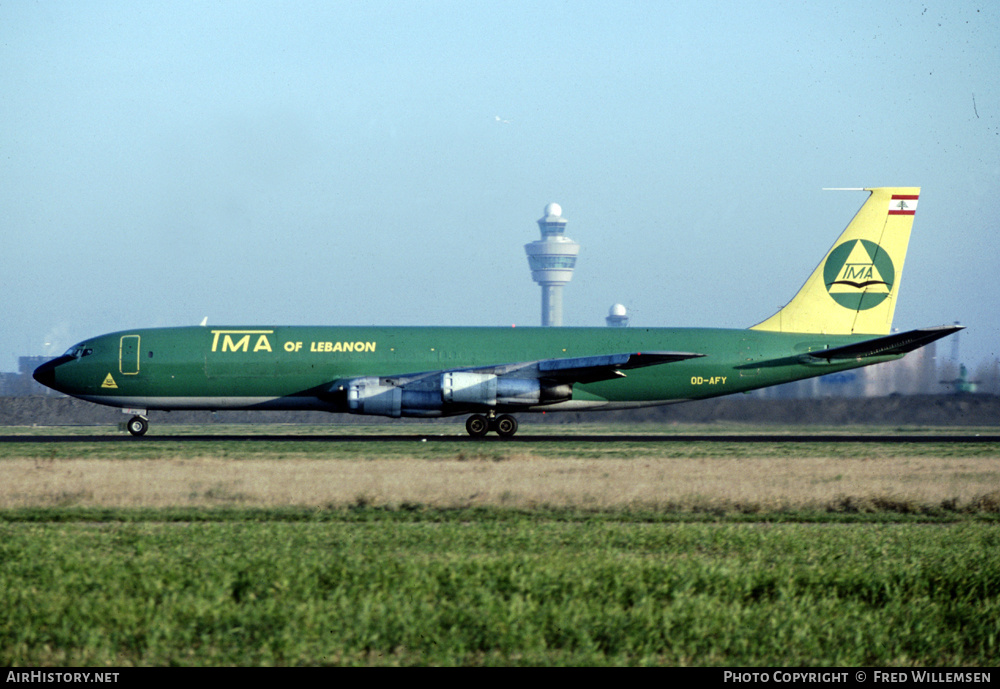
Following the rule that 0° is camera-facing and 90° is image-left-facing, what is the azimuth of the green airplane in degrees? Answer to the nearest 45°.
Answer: approximately 90°
